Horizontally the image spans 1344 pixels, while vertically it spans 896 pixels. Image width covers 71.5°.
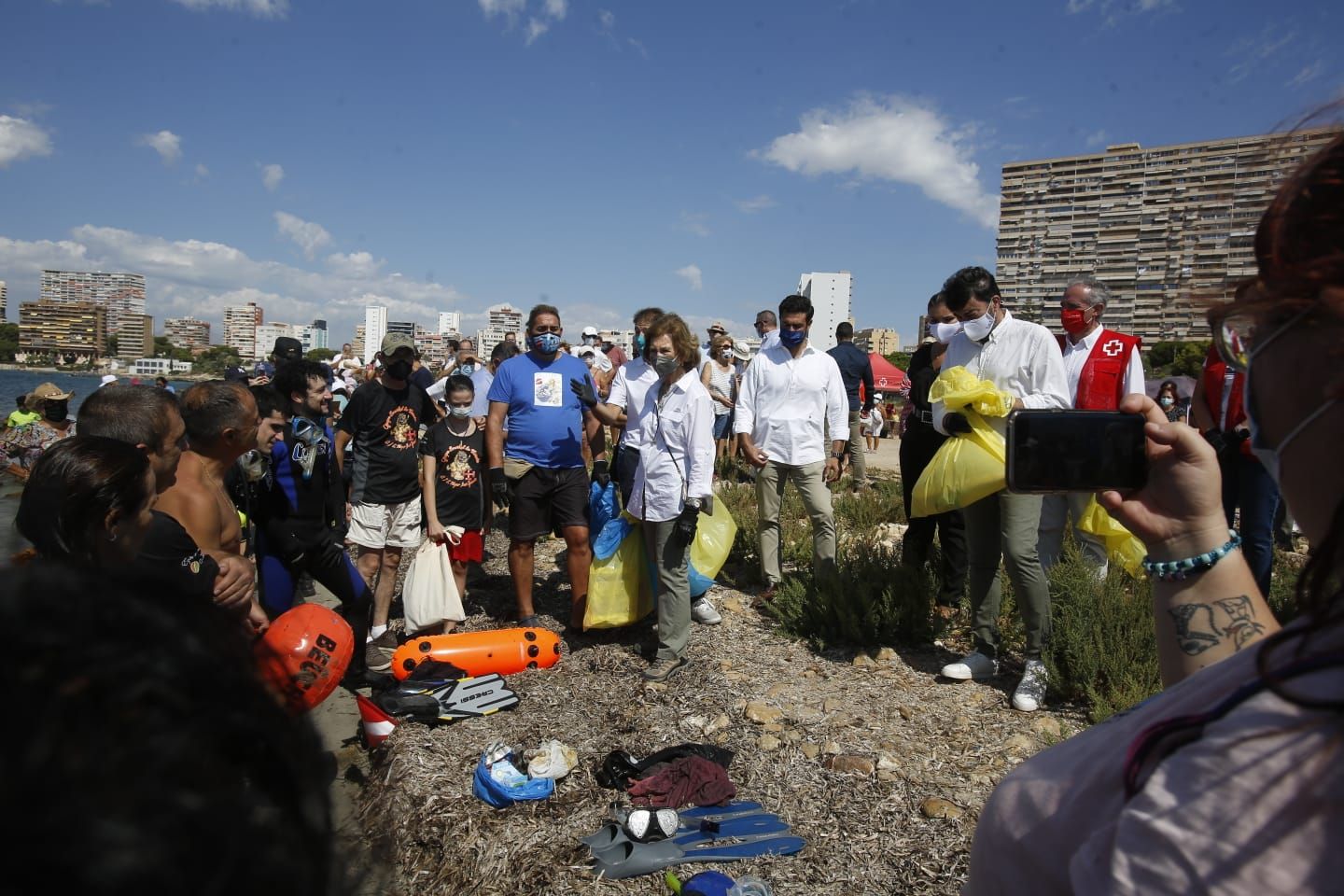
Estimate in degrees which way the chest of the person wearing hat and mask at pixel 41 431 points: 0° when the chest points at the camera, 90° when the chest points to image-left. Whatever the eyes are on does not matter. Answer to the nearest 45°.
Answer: approximately 315°

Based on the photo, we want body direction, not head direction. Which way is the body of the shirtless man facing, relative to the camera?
to the viewer's right

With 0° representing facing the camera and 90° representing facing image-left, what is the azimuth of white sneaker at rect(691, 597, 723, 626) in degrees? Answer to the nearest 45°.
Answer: approximately 315°

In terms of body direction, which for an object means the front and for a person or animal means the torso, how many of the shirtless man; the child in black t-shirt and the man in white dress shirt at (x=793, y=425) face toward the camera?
2

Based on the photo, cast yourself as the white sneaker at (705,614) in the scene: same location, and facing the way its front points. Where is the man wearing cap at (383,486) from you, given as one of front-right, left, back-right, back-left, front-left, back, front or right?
back-right

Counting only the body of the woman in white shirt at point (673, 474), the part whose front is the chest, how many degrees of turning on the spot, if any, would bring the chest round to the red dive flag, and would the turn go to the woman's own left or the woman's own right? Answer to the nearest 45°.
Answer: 0° — they already face it

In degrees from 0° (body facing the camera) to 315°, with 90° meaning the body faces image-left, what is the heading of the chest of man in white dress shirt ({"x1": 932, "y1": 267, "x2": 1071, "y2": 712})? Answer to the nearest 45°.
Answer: approximately 45°

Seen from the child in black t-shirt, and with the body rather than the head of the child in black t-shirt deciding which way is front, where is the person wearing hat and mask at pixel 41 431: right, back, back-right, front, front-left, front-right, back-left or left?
back-right

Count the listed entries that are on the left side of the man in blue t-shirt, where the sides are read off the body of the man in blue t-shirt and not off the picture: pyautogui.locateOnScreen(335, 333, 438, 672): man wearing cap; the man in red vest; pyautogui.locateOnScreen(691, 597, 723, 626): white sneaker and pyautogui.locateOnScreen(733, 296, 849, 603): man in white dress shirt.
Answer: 3
